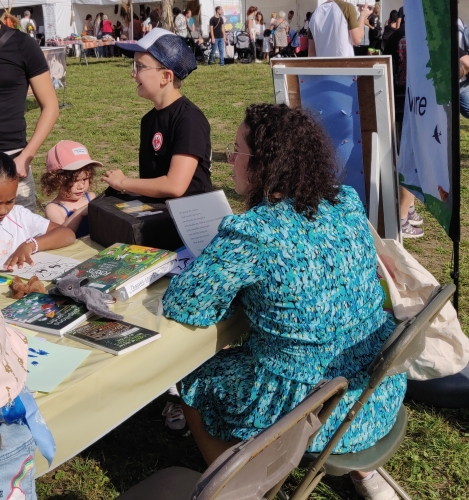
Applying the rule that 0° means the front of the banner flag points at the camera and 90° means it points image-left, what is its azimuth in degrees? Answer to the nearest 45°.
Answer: approximately 45°

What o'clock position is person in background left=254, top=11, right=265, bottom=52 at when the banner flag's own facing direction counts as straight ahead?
The person in background is roughly at 4 o'clock from the banner flag.

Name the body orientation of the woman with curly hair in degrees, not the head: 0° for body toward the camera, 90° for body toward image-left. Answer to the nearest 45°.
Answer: approximately 135°

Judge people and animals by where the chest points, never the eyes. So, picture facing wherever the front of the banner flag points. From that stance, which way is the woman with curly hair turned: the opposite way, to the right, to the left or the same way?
to the right

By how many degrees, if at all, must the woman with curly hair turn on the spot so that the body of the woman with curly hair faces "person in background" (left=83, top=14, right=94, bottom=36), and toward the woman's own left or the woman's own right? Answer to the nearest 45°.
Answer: approximately 45° to the woman's own right

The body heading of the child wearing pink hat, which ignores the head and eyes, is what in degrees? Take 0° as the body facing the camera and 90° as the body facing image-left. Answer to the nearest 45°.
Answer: approximately 315°

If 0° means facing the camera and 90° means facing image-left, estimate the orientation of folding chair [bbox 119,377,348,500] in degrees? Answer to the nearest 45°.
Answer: approximately 135°

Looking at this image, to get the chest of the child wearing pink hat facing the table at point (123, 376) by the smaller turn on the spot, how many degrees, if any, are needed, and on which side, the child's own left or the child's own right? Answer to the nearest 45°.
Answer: approximately 45° to the child's own right
